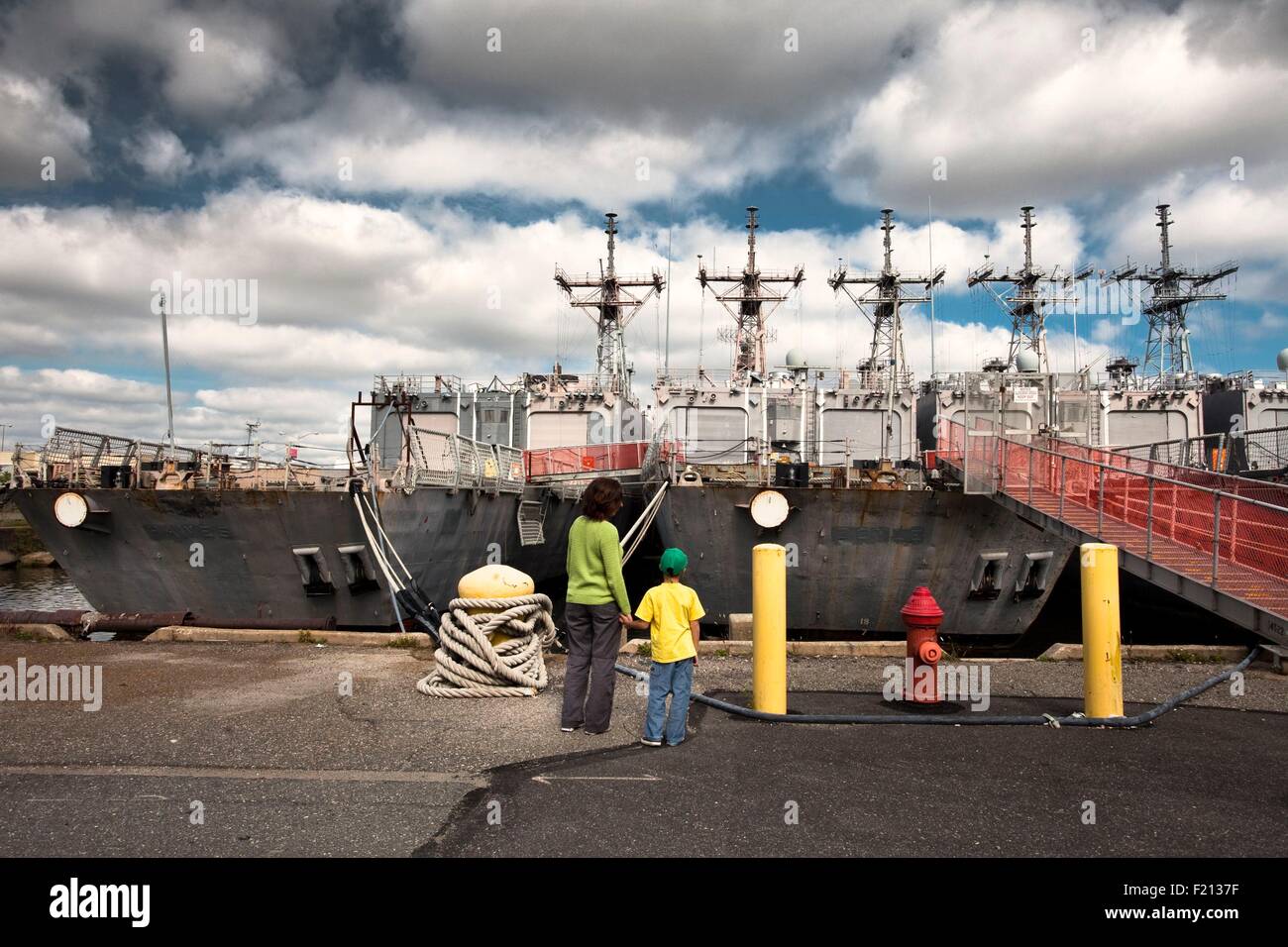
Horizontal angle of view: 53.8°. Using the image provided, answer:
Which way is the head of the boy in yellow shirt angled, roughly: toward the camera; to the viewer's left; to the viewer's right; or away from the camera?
away from the camera

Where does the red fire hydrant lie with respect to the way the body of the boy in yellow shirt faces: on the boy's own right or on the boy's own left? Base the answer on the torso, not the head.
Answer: on the boy's own right

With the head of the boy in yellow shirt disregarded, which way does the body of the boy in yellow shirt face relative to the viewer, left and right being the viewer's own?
facing away from the viewer

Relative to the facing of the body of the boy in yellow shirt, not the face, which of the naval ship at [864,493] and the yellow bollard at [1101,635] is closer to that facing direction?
the naval ship
